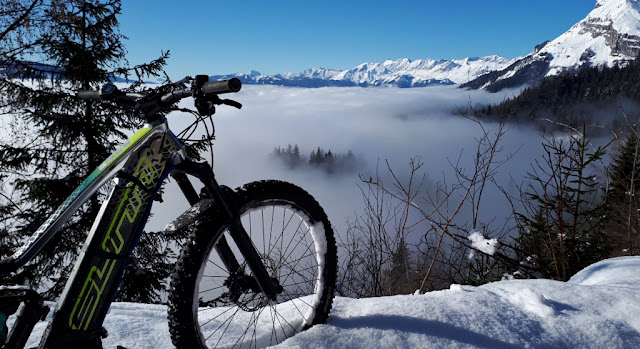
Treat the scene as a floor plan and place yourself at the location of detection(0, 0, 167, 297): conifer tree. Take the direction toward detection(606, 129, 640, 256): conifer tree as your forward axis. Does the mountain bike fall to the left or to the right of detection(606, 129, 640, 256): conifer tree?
right

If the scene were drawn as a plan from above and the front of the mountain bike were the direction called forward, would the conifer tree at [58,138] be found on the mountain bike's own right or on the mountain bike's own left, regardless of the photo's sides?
on the mountain bike's own left

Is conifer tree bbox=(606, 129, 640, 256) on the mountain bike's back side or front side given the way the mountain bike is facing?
on the front side

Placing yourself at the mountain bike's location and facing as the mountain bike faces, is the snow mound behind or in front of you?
in front

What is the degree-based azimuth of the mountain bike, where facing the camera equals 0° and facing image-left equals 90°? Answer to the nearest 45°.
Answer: approximately 225°
